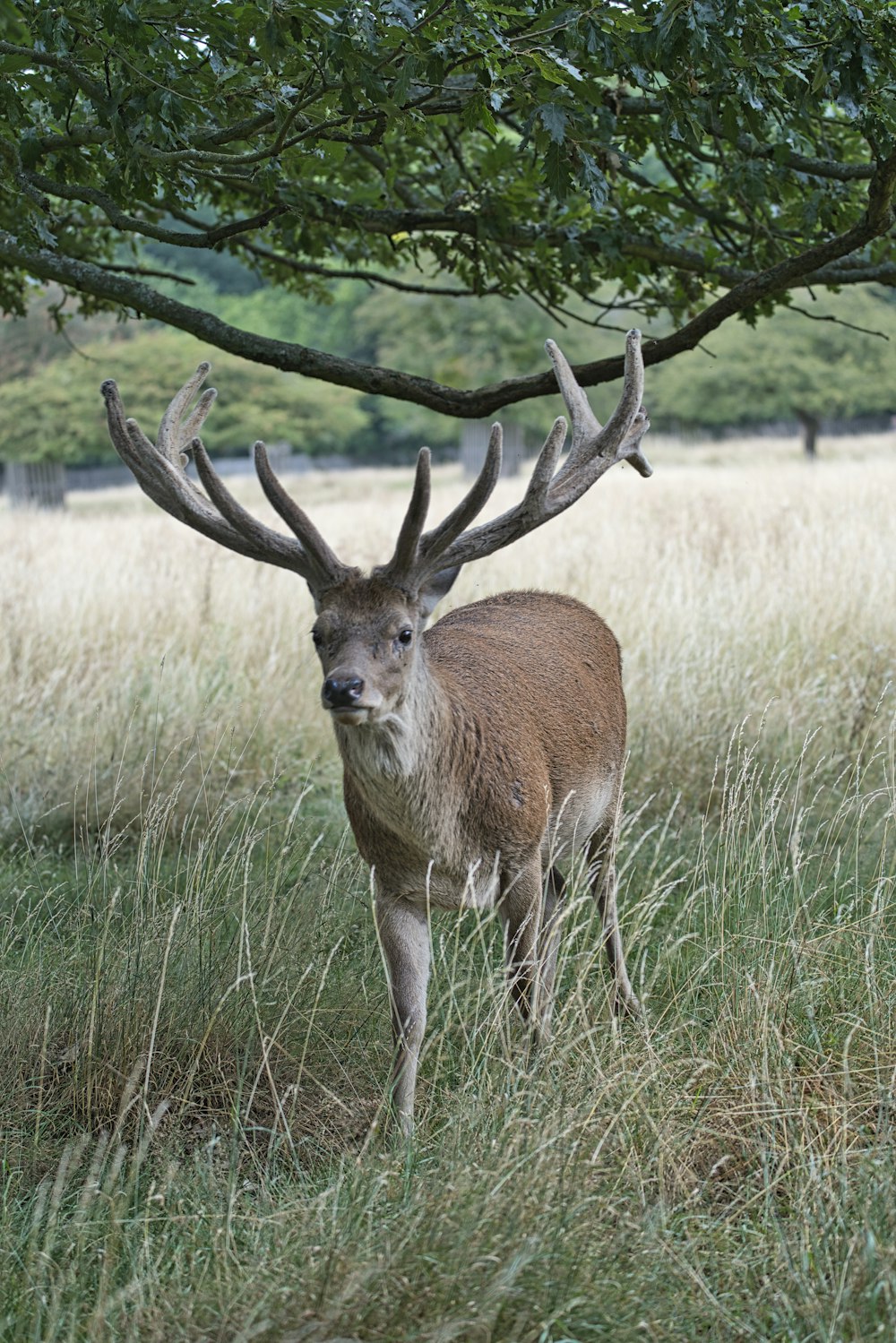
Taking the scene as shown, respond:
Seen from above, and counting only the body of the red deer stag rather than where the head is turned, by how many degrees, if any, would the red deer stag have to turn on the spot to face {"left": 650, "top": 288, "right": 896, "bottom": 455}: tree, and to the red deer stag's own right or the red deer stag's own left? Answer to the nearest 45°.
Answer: approximately 135° to the red deer stag's own right

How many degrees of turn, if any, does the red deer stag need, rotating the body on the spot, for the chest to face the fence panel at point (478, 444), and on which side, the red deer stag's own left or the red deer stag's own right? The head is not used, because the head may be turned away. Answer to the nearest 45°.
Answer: approximately 135° to the red deer stag's own right

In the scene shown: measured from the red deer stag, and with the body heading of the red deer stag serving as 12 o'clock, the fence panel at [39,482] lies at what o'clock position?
The fence panel is roughly at 4 o'clock from the red deer stag.
